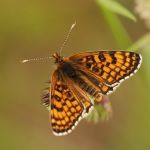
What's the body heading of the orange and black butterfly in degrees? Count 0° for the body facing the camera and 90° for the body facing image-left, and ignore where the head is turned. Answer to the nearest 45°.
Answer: approximately 135°

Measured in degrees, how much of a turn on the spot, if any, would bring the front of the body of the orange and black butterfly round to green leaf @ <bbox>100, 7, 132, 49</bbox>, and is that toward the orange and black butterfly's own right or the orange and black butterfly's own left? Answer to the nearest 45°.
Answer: approximately 135° to the orange and black butterfly's own right

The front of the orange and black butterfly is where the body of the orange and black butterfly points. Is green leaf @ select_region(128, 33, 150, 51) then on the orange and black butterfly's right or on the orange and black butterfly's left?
on the orange and black butterfly's right
